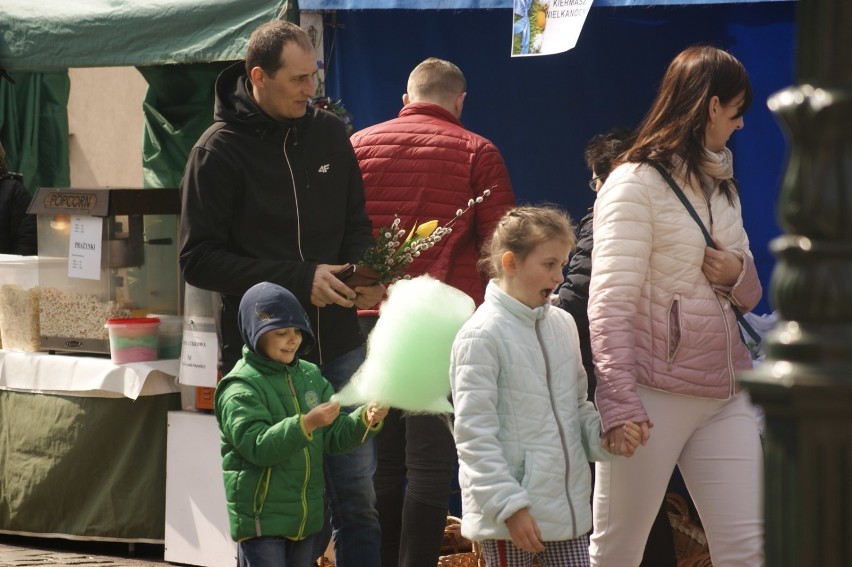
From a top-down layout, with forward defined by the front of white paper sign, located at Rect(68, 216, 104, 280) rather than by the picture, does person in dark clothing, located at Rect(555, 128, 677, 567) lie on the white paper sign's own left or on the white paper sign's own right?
on the white paper sign's own left

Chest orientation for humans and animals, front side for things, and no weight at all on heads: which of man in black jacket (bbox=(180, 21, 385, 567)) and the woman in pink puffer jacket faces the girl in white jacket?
the man in black jacket

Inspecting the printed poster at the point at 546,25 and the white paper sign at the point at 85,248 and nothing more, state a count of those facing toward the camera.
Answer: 2

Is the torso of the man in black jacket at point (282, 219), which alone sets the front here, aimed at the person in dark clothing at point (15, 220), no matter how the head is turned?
no

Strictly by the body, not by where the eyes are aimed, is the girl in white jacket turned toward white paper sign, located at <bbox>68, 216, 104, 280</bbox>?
no

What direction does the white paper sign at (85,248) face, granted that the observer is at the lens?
facing the viewer

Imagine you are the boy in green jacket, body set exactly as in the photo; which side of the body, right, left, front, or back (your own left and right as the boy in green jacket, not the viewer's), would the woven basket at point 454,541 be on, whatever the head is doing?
left

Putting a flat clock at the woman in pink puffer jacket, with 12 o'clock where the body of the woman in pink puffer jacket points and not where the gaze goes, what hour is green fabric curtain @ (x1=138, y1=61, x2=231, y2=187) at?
The green fabric curtain is roughly at 6 o'clock from the woman in pink puffer jacket.

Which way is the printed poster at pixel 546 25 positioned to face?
toward the camera

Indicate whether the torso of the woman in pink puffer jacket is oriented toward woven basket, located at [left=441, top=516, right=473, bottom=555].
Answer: no
